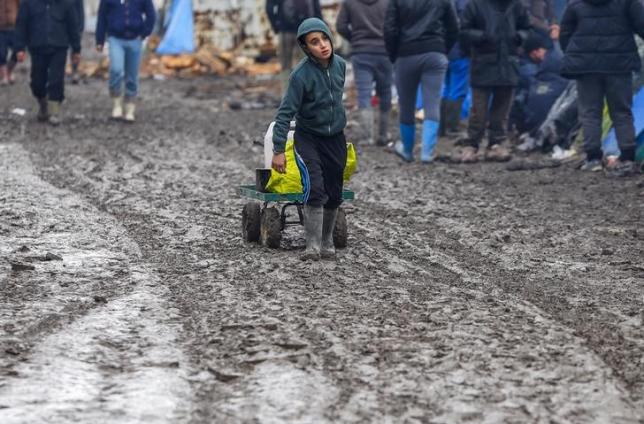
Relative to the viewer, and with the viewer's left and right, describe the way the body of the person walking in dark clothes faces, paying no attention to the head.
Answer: facing the viewer

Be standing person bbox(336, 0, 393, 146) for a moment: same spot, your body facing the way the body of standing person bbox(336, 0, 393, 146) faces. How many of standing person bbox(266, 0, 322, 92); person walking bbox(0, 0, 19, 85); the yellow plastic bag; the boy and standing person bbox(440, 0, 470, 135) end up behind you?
2

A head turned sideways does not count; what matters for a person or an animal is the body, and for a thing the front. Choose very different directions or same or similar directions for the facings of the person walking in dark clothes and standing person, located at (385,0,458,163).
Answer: very different directions

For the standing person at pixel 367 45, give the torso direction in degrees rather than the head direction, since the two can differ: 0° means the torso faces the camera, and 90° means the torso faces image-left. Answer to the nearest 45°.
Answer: approximately 180°

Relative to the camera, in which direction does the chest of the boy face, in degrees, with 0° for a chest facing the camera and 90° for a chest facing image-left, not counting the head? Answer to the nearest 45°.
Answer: approximately 315°

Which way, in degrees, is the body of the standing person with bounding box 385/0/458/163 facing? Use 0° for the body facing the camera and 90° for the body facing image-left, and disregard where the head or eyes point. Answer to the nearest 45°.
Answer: approximately 180°
